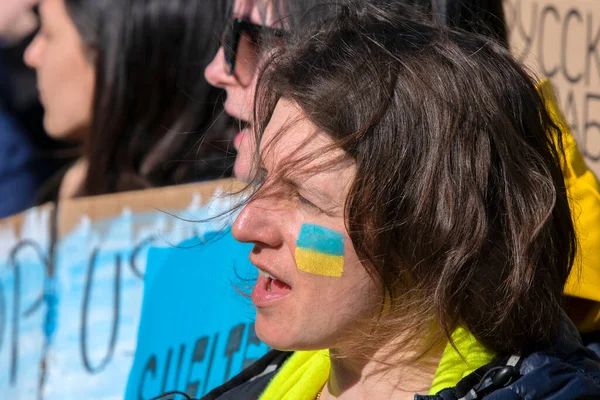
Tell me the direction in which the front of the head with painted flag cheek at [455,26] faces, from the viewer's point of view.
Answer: to the viewer's left

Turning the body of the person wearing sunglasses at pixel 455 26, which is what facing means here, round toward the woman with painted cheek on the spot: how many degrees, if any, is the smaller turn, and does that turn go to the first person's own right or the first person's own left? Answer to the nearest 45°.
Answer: approximately 90° to the first person's own left

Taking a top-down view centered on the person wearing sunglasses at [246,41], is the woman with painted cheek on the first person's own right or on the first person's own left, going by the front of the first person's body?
on the first person's own left

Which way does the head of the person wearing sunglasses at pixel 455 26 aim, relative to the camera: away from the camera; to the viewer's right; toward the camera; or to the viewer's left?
to the viewer's left

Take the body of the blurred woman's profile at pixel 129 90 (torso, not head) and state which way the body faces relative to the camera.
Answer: to the viewer's left

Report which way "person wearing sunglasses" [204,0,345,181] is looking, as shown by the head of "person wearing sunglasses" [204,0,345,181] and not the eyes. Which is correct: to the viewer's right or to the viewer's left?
to the viewer's left

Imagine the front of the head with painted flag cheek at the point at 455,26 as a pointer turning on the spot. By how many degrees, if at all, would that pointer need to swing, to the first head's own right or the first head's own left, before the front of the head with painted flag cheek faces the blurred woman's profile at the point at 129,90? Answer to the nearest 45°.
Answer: approximately 45° to the first head's own right

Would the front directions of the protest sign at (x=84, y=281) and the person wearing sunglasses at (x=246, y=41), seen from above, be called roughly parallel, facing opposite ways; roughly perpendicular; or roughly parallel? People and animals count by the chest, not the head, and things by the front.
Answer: roughly perpendicular

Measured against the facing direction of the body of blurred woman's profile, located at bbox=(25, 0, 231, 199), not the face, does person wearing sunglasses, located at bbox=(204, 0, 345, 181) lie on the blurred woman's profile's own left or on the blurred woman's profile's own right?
on the blurred woman's profile's own left

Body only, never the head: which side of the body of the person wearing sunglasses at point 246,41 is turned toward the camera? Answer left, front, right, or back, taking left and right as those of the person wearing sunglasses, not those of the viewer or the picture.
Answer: left

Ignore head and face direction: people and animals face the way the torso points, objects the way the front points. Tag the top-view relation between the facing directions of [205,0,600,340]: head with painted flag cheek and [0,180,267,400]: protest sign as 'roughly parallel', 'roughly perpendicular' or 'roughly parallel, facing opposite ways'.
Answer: roughly perpendicular

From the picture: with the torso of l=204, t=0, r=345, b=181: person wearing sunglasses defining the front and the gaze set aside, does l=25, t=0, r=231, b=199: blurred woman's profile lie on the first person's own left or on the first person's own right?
on the first person's own right
